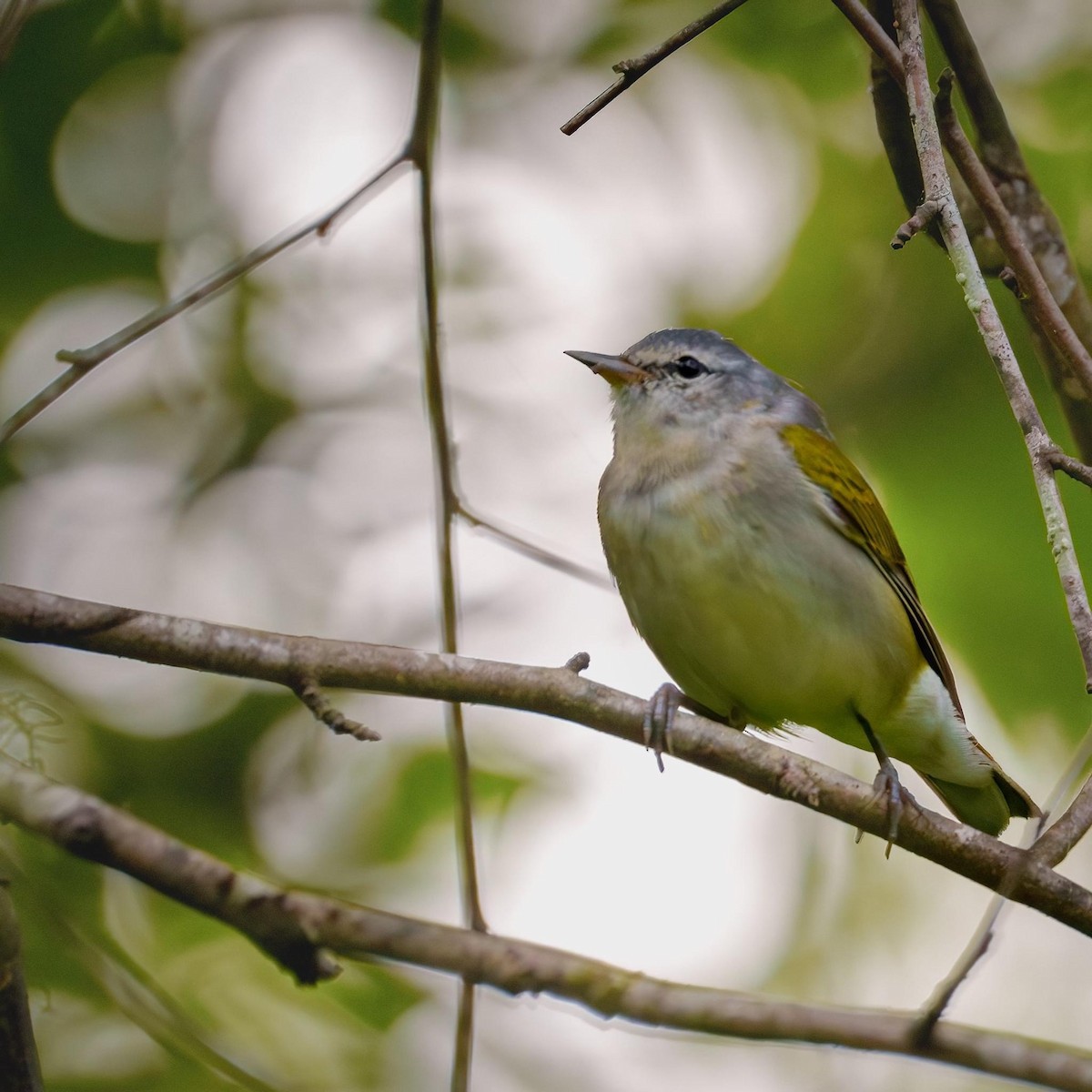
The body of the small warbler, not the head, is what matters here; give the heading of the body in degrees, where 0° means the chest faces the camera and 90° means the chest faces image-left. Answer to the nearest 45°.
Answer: approximately 45°

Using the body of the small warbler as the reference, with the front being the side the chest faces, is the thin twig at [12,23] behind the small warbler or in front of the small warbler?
in front
